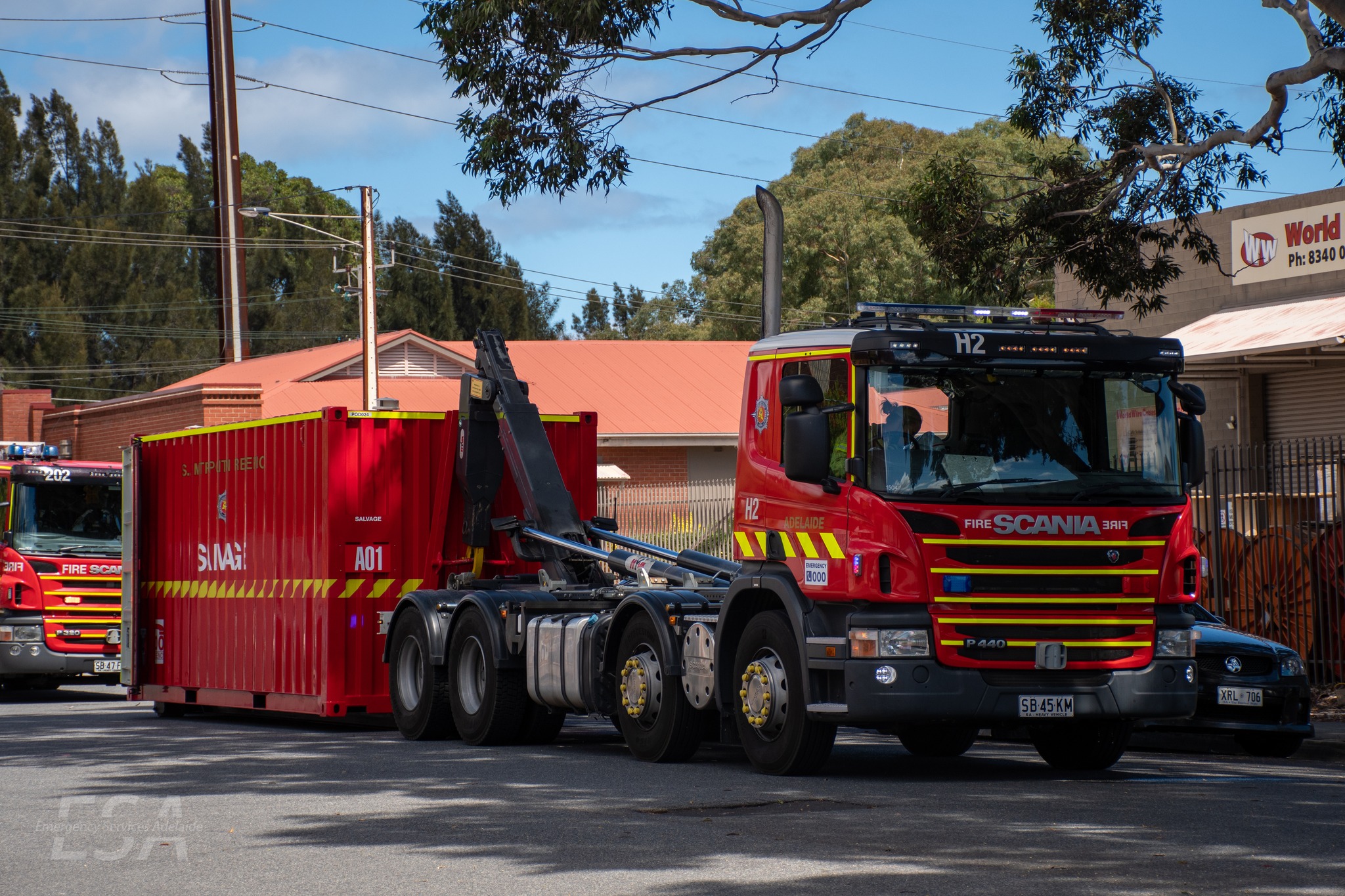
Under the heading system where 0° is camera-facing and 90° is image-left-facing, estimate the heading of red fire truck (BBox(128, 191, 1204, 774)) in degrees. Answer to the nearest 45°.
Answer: approximately 315°

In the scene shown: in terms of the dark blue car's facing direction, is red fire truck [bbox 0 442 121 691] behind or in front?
behind

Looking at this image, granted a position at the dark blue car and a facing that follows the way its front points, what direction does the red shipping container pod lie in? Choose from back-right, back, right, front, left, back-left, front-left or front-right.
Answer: back-right

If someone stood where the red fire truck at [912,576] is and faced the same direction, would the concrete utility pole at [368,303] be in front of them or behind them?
behind

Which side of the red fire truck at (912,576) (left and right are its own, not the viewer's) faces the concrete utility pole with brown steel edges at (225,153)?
back

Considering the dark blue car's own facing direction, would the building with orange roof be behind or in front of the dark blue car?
behind

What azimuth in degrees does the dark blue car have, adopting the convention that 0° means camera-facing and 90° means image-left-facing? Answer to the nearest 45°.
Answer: approximately 315°

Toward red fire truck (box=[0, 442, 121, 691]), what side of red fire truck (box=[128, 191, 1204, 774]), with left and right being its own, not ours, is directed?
back

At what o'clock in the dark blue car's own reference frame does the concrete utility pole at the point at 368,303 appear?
The concrete utility pole is roughly at 6 o'clock from the dark blue car.

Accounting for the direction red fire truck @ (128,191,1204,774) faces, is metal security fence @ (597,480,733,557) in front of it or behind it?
behind
